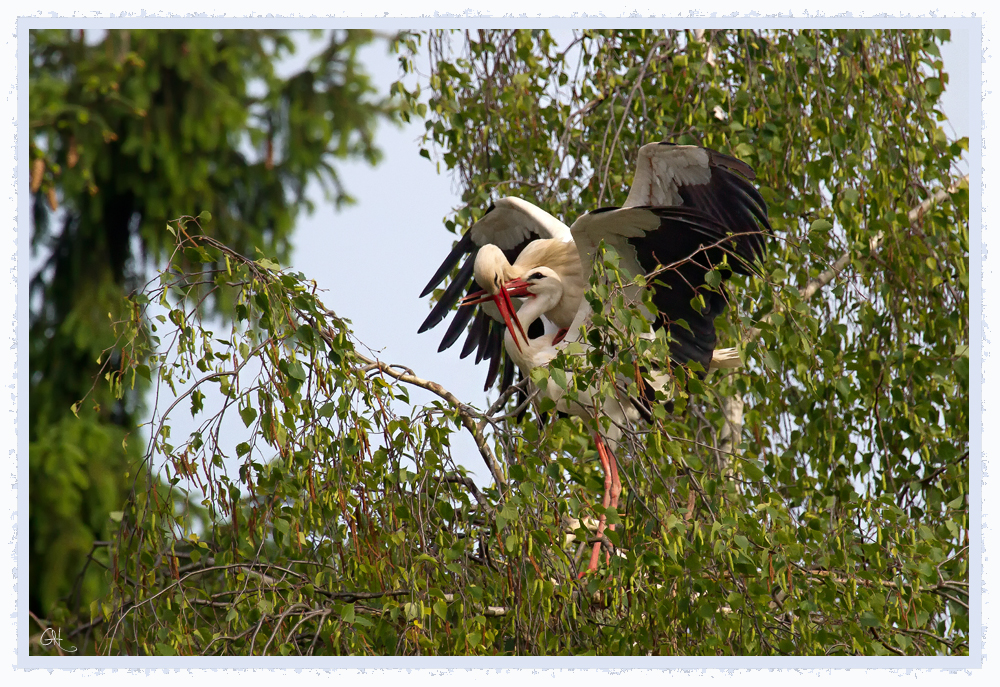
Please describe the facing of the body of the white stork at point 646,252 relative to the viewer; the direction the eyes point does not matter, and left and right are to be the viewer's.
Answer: facing the viewer and to the left of the viewer
